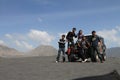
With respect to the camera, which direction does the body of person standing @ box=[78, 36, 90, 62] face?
toward the camera

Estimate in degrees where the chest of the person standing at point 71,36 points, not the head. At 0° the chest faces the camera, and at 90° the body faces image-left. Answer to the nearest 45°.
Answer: approximately 315°

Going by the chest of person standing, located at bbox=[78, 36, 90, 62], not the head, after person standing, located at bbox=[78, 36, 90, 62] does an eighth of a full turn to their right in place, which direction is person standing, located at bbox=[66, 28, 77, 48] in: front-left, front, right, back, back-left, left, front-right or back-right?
front-right
